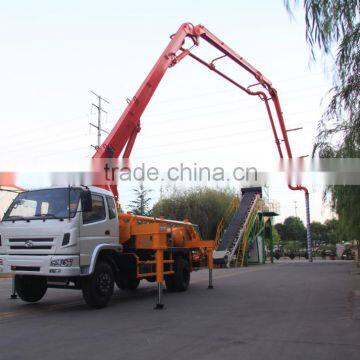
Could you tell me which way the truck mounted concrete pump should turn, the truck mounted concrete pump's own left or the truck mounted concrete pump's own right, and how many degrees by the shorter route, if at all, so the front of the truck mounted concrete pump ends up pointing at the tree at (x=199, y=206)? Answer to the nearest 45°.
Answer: approximately 135° to the truck mounted concrete pump's own right

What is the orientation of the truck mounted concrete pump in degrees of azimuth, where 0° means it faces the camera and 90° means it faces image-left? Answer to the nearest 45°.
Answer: approximately 45°
